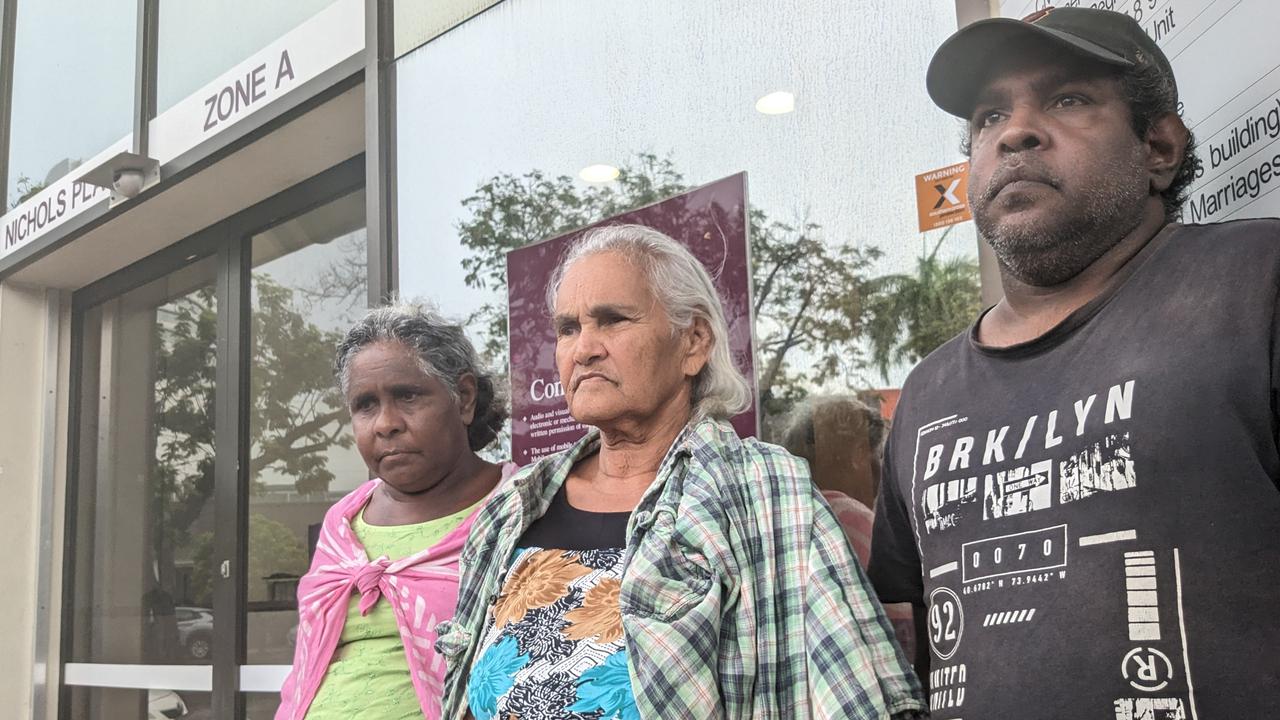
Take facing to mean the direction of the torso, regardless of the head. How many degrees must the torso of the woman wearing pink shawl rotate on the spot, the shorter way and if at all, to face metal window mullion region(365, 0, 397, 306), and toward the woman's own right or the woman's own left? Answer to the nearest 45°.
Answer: approximately 135° to the woman's own right

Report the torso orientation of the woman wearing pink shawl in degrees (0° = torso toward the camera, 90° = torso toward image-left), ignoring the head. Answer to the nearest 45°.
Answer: approximately 45°

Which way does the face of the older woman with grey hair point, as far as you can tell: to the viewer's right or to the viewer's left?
to the viewer's left

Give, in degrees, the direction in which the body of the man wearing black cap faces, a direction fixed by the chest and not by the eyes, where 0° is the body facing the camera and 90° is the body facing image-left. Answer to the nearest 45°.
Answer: approximately 45°

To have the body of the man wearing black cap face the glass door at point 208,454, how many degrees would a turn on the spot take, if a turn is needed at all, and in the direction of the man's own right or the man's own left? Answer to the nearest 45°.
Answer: approximately 90° to the man's own right
